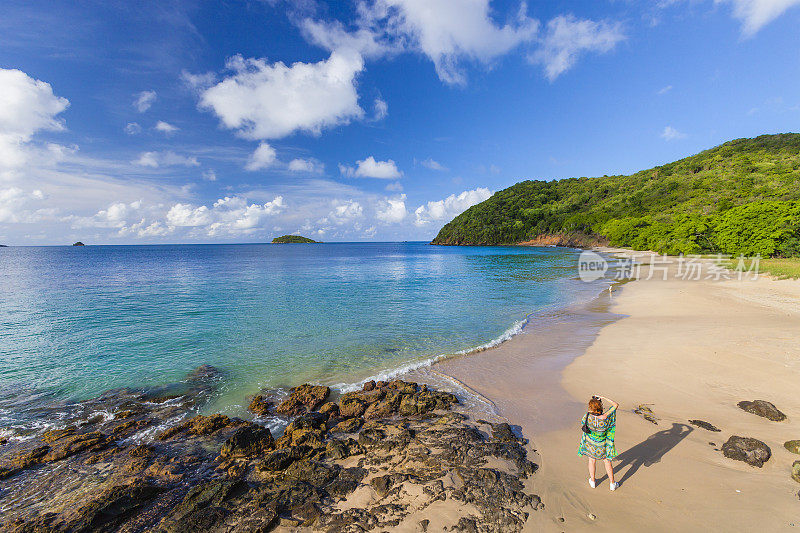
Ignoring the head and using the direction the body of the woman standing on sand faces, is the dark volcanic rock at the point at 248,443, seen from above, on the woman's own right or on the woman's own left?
on the woman's own left

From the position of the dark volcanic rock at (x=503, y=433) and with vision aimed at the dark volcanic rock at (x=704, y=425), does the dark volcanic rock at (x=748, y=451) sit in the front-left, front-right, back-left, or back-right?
front-right

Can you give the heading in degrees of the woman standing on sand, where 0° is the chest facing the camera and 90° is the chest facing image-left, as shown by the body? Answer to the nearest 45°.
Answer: approximately 180°

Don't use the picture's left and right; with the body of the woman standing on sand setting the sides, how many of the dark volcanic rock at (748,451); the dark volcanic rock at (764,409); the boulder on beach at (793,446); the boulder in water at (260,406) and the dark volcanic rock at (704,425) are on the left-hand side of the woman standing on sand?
1

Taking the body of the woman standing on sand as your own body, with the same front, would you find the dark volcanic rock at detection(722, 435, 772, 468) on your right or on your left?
on your right

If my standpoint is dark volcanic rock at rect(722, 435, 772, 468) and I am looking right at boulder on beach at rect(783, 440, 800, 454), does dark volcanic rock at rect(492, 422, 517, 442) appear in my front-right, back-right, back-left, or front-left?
back-left

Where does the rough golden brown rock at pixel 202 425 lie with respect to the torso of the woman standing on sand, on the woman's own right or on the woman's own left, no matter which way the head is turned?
on the woman's own left

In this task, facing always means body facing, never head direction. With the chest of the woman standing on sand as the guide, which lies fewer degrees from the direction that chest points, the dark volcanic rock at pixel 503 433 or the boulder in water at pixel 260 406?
the dark volcanic rock

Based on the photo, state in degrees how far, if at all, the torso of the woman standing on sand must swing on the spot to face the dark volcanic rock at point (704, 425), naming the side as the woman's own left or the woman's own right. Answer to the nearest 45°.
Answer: approximately 45° to the woman's own right

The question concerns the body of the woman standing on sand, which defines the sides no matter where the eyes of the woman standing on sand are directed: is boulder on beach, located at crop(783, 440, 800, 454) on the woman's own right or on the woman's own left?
on the woman's own right

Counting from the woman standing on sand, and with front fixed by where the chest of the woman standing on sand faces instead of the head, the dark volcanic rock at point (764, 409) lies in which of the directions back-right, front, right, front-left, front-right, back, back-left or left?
front-right

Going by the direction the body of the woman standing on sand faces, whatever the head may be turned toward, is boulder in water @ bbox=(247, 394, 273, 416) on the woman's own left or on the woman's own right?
on the woman's own left

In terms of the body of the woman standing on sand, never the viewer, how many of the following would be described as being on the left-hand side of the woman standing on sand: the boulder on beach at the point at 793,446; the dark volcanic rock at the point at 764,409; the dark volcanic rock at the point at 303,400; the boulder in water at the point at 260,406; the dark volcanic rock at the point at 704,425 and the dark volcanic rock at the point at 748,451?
2
